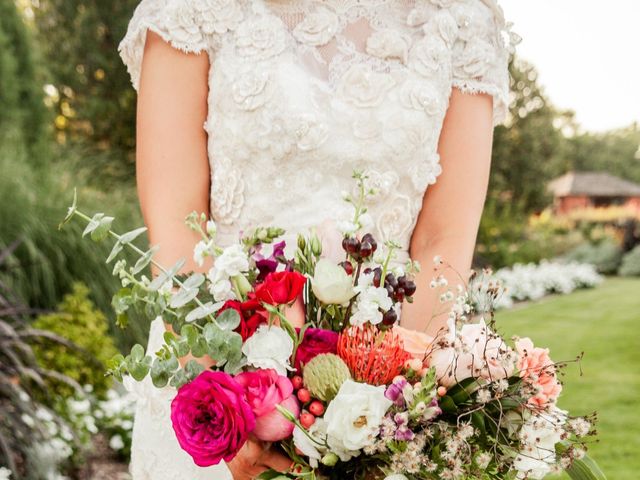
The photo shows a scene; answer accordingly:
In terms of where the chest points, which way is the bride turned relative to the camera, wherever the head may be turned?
toward the camera

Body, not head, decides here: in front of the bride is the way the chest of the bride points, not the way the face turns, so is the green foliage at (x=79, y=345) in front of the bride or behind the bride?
behind

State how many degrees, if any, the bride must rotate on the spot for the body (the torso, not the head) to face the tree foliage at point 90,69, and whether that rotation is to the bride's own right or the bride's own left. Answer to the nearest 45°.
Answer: approximately 180°

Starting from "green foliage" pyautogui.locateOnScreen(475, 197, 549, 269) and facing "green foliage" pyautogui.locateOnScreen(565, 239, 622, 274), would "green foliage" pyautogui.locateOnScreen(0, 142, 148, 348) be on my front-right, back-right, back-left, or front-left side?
back-right

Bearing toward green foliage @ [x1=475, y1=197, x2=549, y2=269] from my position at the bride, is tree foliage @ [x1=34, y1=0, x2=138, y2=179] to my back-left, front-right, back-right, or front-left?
front-left

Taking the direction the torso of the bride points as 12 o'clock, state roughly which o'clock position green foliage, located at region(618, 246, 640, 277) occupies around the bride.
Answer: The green foliage is roughly at 7 o'clock from the bride.

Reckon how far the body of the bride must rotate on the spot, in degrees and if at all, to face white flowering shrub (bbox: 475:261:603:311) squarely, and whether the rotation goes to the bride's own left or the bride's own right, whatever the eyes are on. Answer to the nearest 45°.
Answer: approximately 180°

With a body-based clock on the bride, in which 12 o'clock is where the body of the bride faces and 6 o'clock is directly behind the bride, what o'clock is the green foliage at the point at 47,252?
The green foliage is roughly at 5 o'clock from the bride.

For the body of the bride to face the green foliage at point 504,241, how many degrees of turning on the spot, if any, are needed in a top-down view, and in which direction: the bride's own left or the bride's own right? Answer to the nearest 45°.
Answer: approximately 180°

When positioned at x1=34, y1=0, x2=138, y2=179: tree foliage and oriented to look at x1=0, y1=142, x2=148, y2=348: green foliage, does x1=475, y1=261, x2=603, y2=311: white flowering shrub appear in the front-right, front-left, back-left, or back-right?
front-left

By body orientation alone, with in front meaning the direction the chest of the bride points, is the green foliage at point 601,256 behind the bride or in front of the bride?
behind

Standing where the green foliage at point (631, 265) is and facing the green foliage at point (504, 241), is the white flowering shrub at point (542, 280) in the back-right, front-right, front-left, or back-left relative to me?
front-left
